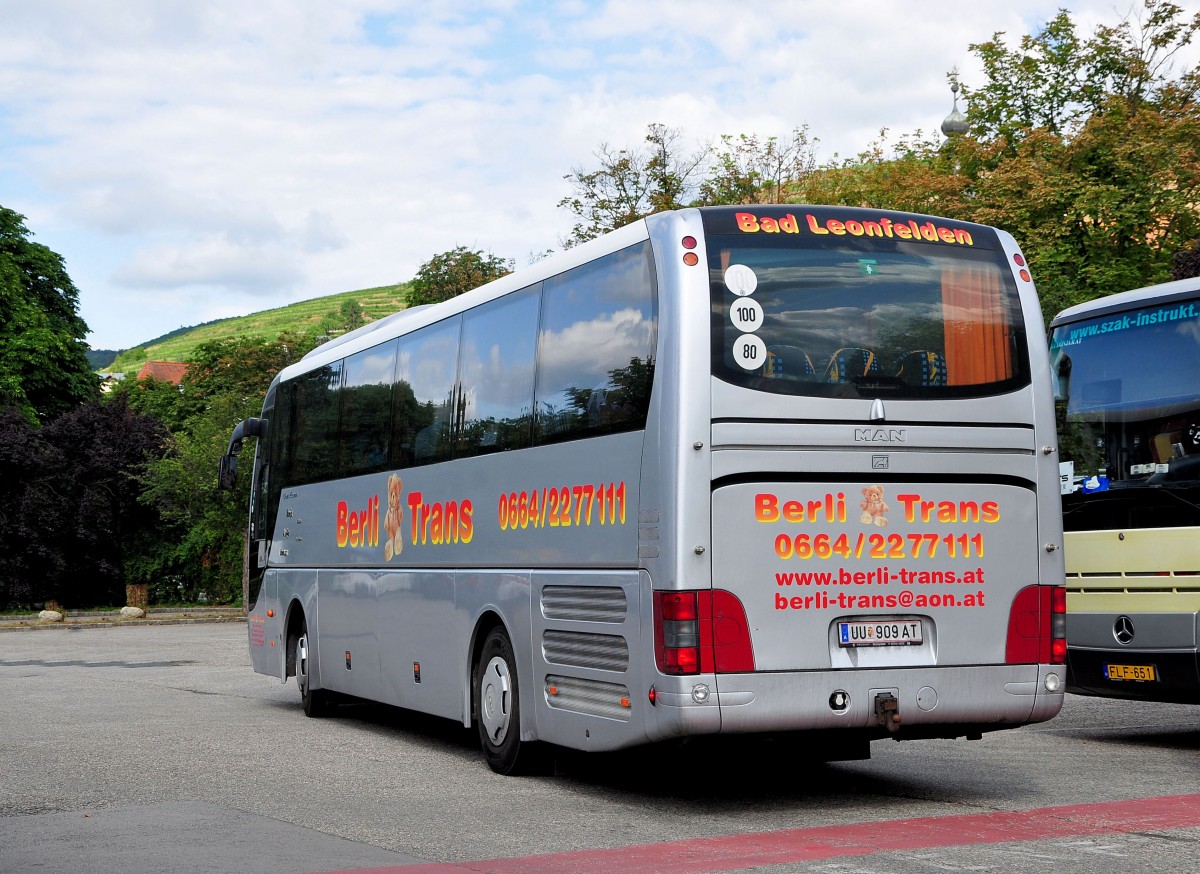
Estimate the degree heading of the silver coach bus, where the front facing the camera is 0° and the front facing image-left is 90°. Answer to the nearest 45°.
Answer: approximately 135°

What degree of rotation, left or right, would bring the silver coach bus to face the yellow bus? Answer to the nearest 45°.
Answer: approximately 90° to its right
